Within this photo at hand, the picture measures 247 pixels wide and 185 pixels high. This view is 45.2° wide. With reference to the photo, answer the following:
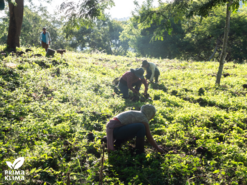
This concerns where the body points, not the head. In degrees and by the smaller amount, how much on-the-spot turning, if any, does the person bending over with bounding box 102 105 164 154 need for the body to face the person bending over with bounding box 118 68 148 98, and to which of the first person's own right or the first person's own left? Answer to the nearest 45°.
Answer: approximately 90° to the first person's own left

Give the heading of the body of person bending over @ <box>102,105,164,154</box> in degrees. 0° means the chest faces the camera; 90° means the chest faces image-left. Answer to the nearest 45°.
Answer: approximately 270°

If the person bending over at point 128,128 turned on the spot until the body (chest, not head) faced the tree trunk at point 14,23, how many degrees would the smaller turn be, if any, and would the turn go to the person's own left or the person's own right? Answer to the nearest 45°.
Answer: approximately 135° to the person's own left
